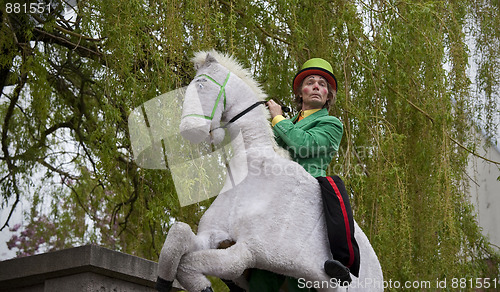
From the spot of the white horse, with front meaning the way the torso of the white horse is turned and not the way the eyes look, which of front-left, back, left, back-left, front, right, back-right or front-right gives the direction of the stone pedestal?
front-right

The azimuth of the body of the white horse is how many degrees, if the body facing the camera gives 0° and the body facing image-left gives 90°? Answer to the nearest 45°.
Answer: approximately 90°
